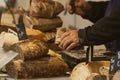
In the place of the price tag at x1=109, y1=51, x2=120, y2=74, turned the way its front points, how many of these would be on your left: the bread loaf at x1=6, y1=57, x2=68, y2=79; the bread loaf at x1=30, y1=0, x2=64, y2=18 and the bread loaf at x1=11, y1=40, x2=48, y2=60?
0

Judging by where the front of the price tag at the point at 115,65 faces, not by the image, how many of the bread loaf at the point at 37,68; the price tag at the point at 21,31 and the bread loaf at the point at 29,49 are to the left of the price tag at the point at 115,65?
0

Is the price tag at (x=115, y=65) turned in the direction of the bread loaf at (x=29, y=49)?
no

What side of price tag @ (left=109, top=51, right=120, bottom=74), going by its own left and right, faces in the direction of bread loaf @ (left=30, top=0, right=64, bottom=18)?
right

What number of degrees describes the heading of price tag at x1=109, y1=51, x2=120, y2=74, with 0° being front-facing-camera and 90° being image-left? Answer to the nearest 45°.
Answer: approximately 45°

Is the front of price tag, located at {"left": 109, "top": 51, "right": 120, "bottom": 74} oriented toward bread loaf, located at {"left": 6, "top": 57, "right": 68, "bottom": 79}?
no
